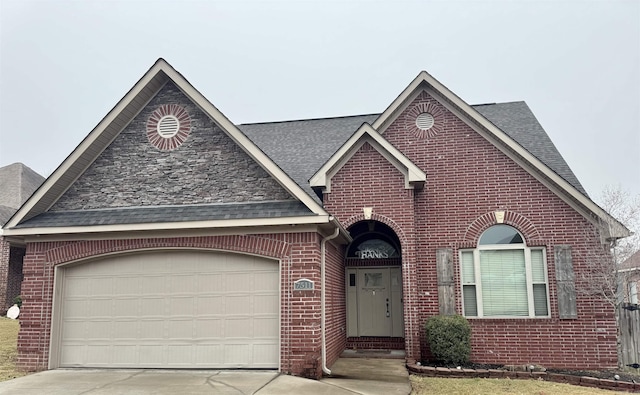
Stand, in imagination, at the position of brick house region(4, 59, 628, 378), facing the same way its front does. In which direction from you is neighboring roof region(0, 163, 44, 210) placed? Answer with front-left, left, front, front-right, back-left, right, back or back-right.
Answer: back-right

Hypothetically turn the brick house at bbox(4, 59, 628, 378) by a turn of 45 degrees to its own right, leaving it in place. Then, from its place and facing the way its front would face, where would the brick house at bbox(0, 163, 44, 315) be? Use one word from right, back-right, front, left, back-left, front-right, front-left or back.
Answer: right

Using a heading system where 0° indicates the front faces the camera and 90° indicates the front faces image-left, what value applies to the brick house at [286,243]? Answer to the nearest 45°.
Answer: approximately 0°
